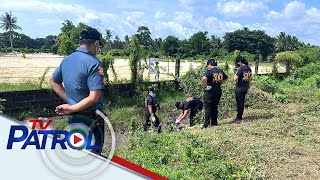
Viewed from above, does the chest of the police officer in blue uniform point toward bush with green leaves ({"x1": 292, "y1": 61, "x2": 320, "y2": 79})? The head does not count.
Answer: yes

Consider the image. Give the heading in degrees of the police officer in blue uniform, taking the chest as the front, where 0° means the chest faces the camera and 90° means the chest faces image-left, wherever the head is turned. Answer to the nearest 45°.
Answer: approximately 225°

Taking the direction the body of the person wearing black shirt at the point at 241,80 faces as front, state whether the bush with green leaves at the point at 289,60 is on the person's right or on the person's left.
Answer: on the person's right

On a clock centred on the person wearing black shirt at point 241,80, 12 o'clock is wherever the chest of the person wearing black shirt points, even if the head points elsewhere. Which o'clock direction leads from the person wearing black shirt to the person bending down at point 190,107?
The person bending down is roughly at 11 o'clock from the person wearing black shirt.

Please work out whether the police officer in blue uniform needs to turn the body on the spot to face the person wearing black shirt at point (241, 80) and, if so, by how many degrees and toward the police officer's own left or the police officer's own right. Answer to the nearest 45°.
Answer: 0° — they already face them

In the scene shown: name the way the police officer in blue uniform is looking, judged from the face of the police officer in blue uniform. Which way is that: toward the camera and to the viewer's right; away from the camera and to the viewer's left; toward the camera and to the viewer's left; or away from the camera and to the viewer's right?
away from the camera and to the viewer's right
